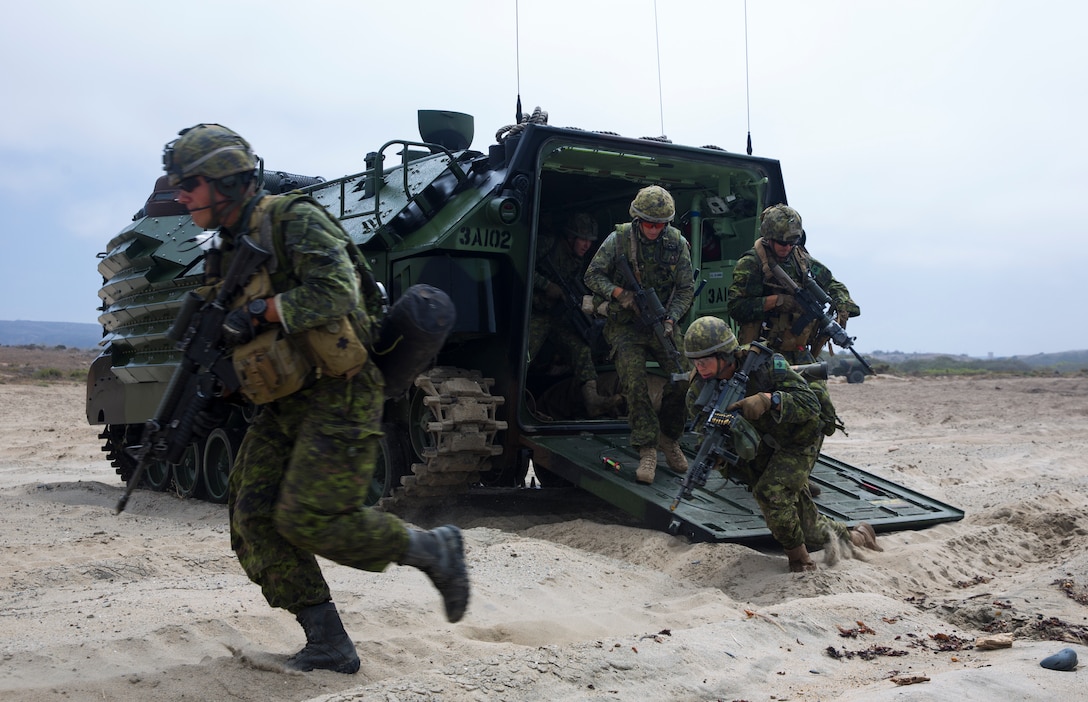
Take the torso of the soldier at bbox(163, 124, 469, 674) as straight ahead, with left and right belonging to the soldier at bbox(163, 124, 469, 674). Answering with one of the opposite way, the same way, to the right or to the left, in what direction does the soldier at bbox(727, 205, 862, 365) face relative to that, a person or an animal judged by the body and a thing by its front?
to the left

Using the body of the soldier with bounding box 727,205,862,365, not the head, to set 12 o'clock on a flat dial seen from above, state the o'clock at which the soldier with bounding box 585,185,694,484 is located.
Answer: the soldier with bounding box 585,185,694,484 is roughly at 4 o'clock from the soldier with bounding box 727,205,862,365.

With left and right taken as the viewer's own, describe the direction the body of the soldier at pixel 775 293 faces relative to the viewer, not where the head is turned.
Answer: facing the viewer and to the right of the viewer

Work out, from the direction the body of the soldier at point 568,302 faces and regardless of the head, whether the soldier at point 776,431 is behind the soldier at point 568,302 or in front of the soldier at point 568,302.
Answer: in front

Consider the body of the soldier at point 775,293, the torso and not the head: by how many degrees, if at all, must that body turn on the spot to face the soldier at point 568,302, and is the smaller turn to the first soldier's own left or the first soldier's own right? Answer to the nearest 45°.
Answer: approximately 180°

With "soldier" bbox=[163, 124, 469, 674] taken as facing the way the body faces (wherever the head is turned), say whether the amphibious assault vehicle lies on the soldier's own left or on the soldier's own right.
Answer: on the soldier's own right

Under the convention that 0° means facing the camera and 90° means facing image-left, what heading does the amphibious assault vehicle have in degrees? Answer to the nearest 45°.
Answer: approximately 135°

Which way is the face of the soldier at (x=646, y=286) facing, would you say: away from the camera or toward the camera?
toward the camera

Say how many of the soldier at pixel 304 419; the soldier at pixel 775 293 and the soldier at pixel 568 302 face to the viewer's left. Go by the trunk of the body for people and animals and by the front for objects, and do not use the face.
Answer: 1

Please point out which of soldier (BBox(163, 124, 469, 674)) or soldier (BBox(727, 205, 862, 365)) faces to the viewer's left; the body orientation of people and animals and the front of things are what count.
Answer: soldier (BBox(163, 124, 469, 674))

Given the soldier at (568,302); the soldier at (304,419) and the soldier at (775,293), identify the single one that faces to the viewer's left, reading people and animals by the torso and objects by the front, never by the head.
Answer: the soldier at (304,419)

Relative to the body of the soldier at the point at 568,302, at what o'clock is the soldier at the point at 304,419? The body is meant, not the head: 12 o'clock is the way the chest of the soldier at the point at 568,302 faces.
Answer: the soldier at the point at 304,419 is roughly at 2 o'clock from the soldier at the point at 568,302.

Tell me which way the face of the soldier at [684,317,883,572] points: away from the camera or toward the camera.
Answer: toward the camera

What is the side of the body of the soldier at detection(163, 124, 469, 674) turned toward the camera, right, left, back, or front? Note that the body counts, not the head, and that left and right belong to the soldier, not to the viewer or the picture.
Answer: left

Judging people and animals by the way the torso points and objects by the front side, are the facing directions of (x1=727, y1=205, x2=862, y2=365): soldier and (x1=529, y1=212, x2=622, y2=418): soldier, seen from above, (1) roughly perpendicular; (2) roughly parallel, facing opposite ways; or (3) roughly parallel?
roughly parallel

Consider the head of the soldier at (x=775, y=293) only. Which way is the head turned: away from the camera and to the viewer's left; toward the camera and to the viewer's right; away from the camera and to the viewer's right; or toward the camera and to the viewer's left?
toward the camera and to the viewer's right

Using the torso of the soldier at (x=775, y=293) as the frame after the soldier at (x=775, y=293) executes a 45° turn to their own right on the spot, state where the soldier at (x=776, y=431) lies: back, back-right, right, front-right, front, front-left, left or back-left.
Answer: front

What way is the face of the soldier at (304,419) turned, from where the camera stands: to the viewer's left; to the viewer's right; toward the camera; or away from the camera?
to the viewer's left
